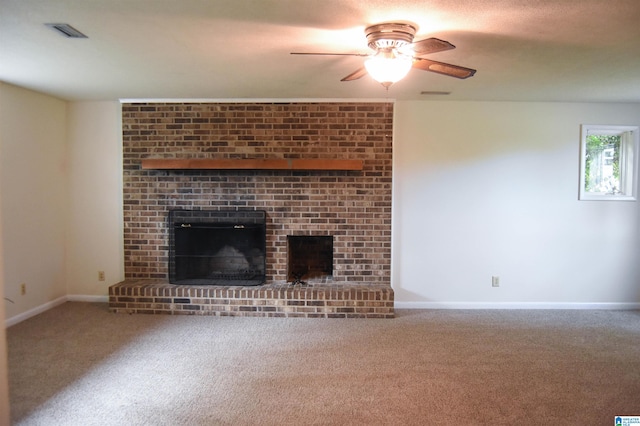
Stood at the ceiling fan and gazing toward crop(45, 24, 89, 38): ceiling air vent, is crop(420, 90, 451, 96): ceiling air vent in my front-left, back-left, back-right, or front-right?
back-right

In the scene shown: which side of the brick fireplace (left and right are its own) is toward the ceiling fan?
front

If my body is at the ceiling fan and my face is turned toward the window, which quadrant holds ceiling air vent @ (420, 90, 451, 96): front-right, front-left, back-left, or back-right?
front-left

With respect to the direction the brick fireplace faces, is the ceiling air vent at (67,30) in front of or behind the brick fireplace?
in front

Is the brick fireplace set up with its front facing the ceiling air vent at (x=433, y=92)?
no

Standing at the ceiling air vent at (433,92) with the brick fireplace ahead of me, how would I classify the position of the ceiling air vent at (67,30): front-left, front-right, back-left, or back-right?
front-left

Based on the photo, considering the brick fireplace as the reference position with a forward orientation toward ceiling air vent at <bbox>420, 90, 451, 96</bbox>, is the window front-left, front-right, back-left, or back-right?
front-left

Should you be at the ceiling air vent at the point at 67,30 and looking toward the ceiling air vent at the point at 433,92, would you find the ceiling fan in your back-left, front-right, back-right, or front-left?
front-right

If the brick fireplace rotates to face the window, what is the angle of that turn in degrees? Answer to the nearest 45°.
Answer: approximately 90° to its left

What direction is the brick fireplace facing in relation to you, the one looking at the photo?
facing the viewer

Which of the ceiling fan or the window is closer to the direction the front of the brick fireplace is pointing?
the ceiling fan

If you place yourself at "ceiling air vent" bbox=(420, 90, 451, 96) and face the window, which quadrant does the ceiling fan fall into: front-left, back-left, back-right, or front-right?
back-right

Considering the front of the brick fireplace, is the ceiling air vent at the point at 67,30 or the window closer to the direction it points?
the ceiling air vent
